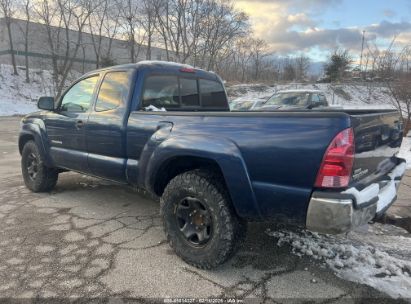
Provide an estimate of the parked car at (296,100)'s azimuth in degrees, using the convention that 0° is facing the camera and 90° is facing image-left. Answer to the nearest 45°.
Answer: approximately 45°

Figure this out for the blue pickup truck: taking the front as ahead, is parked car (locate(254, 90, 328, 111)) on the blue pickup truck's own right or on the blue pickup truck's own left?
on the blue pickup truck's own right

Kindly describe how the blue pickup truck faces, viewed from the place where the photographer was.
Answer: facing away from the viewer and to the left of the viewer
